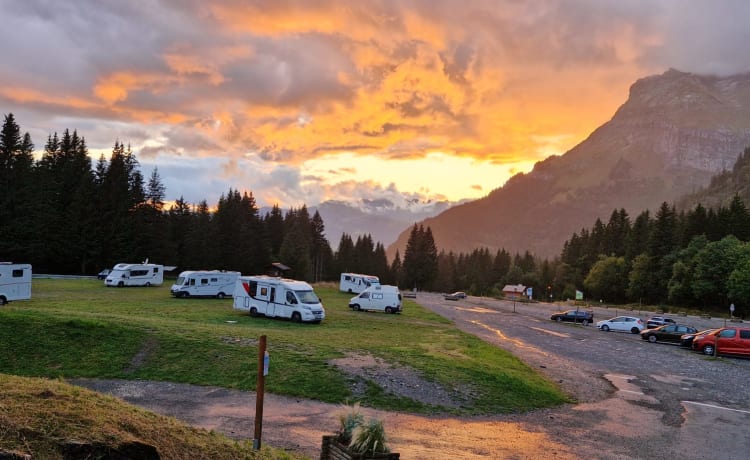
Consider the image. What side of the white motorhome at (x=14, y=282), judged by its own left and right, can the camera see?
left

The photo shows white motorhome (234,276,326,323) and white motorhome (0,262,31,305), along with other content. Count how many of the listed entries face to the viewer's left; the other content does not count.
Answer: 1

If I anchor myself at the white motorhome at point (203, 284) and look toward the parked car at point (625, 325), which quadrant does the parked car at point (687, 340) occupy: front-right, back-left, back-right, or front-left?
front-right

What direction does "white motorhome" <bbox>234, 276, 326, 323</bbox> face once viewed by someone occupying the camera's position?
facing the viewer and to the right of the viewer

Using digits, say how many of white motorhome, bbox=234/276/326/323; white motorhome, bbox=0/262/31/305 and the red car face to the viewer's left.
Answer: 2

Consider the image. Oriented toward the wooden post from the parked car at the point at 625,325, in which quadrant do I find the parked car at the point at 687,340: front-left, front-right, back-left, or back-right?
front-left

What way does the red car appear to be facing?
to the viewer's left

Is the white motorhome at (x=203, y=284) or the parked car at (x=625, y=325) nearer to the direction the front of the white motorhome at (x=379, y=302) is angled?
the white motorhome

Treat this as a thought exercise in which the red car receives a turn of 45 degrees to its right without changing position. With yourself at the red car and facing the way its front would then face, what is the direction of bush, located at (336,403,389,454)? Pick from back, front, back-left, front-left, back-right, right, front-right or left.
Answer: back-left

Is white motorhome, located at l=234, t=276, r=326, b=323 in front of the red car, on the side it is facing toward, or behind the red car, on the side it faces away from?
in front
